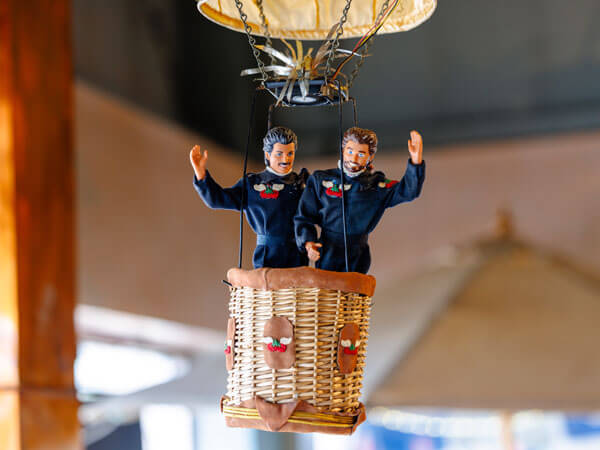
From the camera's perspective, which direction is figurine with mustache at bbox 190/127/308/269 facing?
toward the camera
